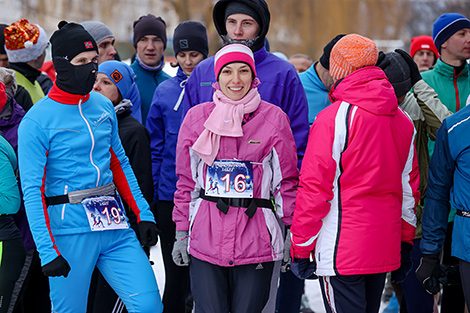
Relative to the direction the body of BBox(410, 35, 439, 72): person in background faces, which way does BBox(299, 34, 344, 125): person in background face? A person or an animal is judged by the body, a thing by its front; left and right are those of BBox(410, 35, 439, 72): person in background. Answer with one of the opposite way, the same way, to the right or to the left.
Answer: to the left

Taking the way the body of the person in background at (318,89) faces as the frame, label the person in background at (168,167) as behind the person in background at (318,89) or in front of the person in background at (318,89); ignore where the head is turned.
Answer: behind

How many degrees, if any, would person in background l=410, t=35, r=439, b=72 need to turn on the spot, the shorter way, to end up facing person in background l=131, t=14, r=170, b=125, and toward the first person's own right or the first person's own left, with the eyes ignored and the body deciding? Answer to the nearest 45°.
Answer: approximately 45° to the first person's own right

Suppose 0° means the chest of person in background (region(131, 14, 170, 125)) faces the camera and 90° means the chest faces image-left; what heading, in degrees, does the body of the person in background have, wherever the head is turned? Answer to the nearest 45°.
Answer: approximately 0°

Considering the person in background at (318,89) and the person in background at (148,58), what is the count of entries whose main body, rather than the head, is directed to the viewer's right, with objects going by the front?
1

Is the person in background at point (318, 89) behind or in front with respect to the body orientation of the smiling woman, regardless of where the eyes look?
behind

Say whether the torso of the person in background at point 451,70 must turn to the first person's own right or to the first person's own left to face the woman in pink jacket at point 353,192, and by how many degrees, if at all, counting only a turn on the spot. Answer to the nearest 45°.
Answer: approximately 45° to the first person's own right

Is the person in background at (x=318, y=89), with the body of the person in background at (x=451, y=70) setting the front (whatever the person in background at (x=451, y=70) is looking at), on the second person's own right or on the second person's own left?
on the second person's own right

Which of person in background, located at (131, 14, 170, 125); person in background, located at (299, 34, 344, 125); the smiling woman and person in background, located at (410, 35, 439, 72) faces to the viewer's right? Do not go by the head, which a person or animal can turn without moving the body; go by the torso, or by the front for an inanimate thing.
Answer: person in background, located at (299, 34, 344, 125)

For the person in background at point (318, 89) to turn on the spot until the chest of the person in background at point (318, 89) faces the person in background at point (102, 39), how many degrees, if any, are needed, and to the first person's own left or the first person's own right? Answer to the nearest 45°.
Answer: approximately 180°

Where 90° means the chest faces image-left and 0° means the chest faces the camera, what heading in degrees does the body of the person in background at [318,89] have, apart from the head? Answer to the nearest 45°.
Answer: approximately 270°
